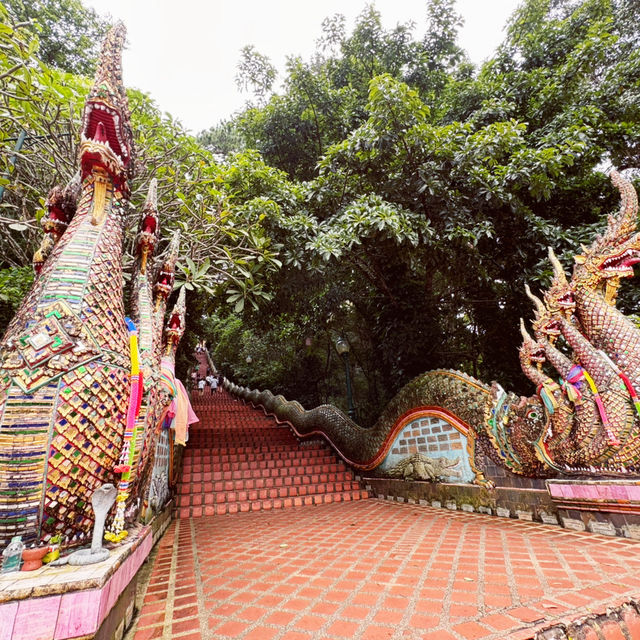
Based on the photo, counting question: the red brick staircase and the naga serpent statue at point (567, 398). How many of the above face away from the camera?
0

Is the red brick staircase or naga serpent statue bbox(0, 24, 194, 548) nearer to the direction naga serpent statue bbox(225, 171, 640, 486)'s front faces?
the naga serpent statue

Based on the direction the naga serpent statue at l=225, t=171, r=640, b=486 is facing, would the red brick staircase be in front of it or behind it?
behind

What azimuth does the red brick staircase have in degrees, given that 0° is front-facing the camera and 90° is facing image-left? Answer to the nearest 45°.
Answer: approximately 0°

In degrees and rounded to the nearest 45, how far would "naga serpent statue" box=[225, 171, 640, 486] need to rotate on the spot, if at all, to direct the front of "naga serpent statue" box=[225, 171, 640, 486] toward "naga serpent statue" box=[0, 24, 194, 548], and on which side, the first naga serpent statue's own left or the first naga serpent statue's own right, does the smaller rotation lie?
approximately 90° to the first naga serpent statue's own right

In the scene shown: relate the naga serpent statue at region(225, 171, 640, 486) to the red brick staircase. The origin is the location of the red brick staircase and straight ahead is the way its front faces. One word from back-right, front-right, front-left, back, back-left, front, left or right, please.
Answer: front-left

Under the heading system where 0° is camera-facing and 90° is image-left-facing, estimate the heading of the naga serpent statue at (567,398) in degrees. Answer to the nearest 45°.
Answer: approximately 315°
